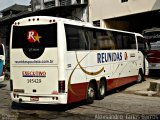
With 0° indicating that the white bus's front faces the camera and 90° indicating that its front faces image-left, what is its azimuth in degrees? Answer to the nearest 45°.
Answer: approximately 225°

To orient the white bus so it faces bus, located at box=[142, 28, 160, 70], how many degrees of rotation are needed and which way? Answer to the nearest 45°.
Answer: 0° — it already faces it

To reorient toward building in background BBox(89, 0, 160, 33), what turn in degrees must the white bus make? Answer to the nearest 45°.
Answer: approximately 45° to its left
